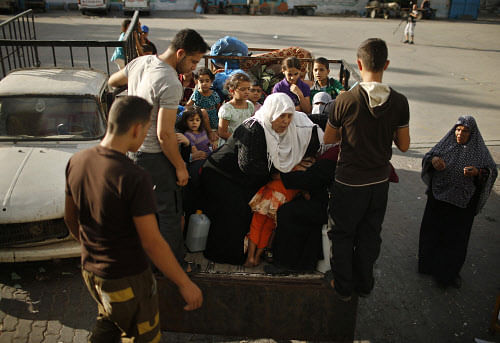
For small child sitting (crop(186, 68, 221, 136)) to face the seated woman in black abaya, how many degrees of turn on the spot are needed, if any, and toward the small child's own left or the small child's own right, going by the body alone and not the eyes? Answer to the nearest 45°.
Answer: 0° — they already face them

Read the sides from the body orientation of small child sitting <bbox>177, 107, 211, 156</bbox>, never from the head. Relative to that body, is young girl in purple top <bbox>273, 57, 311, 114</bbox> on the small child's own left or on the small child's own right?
on the small child's own left

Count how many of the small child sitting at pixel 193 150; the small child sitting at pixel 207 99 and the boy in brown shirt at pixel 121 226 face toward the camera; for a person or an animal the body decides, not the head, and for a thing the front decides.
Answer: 2

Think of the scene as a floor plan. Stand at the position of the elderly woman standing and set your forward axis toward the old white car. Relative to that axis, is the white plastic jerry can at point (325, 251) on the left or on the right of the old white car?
left

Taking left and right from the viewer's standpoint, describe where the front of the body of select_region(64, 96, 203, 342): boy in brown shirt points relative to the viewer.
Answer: facing away from the viewer and to the right of the viewer

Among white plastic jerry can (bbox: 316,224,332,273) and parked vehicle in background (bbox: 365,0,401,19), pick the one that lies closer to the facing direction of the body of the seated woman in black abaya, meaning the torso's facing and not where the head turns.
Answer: the white plastic jerry can

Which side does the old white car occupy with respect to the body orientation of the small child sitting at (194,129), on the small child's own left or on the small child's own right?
on the small child's own right

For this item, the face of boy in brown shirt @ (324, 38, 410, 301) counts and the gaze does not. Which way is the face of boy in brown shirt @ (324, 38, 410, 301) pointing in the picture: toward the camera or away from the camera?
away from the camera

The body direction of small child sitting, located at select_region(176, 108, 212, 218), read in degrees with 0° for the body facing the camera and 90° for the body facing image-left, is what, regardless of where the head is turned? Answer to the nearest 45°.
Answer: approximately 0°
